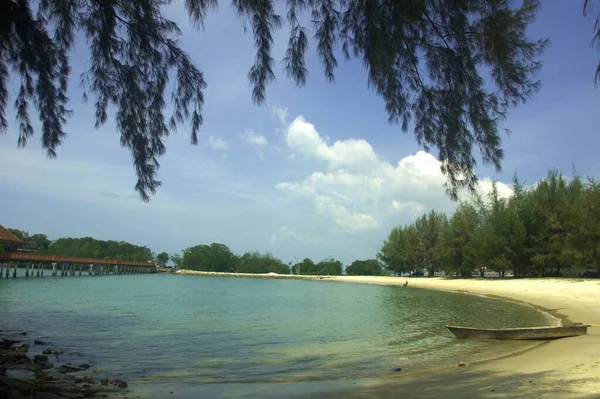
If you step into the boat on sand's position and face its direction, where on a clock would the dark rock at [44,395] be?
The dark rock is roughly at 10 o'clock from the boat on sand.

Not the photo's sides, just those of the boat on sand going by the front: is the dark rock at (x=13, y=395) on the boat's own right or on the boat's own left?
on the boat's own left

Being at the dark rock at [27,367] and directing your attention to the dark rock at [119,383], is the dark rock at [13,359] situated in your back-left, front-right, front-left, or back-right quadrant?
back-left

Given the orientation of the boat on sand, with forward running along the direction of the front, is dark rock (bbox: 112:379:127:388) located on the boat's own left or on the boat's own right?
on the boat's own left

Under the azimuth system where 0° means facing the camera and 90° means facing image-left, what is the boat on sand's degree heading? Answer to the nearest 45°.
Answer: approximately 90°

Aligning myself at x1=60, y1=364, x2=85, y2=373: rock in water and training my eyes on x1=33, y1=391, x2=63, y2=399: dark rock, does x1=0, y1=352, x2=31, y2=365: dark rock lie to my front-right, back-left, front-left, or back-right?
back-right

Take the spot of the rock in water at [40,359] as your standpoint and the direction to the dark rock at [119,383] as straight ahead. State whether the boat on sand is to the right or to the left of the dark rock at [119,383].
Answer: left

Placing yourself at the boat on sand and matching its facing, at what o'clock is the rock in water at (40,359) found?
The rock in water is roughly at 11 o'clock from the boat on sand.

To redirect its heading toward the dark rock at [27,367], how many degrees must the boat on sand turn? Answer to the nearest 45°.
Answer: approximately 45° to its left
